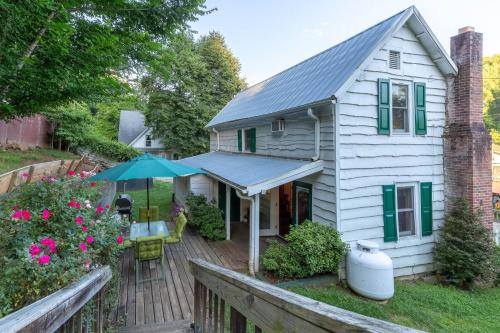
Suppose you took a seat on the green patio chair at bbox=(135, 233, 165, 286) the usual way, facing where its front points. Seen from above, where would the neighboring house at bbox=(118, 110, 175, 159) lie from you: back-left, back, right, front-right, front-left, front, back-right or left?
front

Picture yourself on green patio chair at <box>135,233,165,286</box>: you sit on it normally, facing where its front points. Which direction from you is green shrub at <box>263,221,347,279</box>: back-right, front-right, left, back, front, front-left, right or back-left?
right

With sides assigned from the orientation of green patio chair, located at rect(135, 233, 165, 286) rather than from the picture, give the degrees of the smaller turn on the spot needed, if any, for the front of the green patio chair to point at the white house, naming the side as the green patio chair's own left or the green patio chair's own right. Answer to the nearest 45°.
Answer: approximately 90° to the green patio chair's own right

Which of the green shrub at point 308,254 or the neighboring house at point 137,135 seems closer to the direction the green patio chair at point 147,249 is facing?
the neighboring house

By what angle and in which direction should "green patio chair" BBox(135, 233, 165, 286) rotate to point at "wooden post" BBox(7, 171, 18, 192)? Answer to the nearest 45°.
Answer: approximately 45° to its left

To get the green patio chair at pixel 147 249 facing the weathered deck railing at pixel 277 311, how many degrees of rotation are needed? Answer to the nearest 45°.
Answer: approximately 180°

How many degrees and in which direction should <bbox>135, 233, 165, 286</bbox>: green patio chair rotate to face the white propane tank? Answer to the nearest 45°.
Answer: approximately 90° to its right

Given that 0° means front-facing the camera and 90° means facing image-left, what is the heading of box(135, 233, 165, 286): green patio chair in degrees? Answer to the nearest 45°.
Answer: approximately 180°

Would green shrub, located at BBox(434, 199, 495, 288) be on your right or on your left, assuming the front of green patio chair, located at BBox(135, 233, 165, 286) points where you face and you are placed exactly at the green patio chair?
on your right

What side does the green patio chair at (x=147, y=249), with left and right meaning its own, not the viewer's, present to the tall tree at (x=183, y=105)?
front

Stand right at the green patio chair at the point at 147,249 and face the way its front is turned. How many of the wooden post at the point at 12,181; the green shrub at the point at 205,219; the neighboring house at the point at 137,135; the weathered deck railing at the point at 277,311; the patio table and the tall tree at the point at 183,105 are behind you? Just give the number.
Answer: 1
